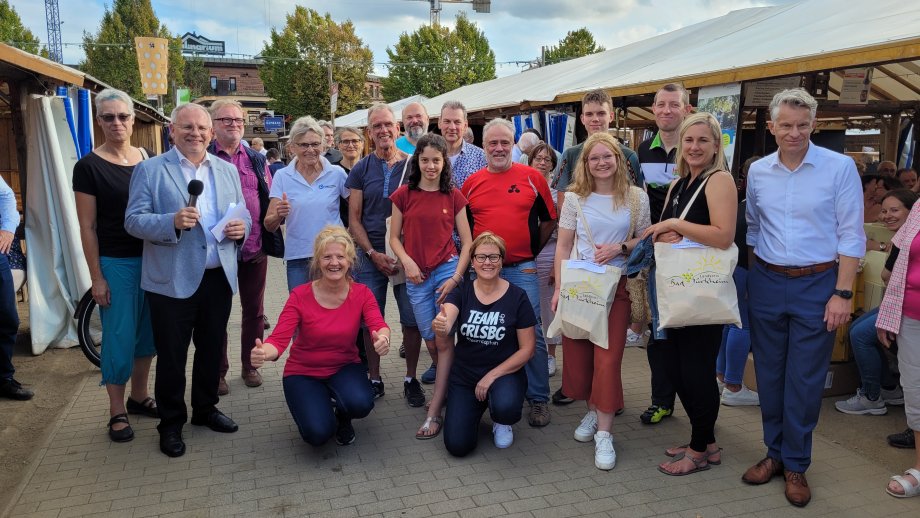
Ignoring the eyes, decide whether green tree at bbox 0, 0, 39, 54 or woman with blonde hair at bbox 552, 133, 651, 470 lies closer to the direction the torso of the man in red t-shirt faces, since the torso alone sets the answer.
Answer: the woman with blonde hair

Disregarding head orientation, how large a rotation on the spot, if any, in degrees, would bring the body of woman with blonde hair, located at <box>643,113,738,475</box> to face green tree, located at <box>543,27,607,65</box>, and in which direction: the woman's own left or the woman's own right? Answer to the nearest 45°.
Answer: approximately 135° to the woman's own right

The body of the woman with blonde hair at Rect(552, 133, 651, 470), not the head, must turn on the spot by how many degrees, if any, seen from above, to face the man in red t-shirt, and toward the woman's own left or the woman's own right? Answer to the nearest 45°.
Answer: approximately 135° to the woman's own right

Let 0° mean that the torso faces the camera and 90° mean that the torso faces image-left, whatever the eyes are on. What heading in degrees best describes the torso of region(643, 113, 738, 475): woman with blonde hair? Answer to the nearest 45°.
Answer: approximately 45°

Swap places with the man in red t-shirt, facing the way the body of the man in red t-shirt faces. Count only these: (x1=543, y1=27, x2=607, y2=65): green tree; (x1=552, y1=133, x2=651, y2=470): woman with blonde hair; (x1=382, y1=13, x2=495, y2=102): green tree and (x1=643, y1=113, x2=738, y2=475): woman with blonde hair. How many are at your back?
2

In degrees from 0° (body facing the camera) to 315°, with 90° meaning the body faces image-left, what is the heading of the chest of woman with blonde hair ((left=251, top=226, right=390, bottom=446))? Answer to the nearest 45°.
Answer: approximately 0°

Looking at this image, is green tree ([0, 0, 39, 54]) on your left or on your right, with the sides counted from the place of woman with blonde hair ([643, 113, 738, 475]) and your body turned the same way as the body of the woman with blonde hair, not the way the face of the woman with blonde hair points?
on your right

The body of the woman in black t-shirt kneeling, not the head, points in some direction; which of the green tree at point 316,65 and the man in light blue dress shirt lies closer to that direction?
the man in light blue dress shirt
